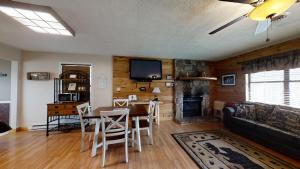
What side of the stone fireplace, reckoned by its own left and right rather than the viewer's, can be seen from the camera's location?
front

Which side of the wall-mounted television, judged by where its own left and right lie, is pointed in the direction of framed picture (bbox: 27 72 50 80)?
right

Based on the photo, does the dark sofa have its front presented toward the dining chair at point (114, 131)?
yes

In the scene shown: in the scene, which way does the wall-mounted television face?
toward the camera

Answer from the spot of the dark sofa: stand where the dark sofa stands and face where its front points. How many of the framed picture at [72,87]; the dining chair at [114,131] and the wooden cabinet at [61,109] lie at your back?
0

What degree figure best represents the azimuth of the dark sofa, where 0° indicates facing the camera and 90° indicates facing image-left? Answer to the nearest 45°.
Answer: approximately 45°

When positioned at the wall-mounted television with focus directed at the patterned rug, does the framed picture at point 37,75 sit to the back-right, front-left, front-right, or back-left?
back-right

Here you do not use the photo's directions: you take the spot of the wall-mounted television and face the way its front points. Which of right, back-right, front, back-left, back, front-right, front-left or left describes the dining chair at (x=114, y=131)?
front

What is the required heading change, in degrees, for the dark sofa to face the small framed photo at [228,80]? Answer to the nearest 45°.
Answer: approximately 90° to its right

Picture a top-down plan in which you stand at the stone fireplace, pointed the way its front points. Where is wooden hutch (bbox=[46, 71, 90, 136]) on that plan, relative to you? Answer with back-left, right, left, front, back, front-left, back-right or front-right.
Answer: front-right

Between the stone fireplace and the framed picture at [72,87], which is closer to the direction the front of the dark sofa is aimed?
the framed picture

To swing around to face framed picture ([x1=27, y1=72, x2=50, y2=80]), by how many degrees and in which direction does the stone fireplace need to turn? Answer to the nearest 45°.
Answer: approximately 45° to its right

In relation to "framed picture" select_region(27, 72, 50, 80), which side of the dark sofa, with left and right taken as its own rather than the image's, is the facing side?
front

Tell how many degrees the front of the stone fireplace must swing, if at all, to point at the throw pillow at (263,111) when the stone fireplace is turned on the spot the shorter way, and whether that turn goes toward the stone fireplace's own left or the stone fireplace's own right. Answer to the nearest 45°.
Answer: approximately 45° to the stone fireplace's own left

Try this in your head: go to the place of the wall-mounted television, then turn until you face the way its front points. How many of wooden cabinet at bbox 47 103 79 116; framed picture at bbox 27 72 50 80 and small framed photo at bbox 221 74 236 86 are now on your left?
1

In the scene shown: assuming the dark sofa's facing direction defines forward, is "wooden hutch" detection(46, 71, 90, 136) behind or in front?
in front

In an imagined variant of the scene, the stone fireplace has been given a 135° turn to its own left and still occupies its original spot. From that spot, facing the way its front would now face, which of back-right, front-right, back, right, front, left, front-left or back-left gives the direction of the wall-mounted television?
back

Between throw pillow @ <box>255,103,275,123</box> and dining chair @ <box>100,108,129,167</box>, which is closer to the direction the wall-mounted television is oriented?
the dining chair

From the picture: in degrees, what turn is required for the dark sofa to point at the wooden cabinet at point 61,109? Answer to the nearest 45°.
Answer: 0° — it already faces it

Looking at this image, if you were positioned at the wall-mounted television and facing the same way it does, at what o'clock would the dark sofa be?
The dark sofa is roughly at 10 o'clock from the wall-mounted television.
